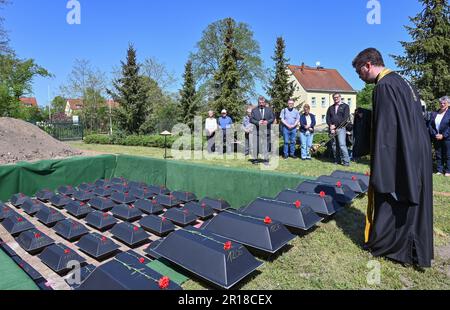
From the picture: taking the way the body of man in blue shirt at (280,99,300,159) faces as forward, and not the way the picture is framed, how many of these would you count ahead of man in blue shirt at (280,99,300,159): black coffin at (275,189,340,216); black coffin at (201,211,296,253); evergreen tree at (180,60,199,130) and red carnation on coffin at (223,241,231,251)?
3

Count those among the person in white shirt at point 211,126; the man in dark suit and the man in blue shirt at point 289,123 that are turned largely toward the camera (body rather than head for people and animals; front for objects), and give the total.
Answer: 3

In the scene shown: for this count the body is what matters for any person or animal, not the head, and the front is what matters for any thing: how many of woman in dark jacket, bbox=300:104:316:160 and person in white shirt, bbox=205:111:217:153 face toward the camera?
2

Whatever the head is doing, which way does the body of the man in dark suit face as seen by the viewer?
toward the camera

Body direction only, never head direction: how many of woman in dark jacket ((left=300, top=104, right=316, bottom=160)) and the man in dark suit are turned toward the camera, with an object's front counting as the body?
2

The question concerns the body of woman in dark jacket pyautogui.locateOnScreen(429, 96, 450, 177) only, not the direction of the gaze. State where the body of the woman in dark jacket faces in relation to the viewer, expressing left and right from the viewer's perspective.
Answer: facing the viewer and to the left of the viewer

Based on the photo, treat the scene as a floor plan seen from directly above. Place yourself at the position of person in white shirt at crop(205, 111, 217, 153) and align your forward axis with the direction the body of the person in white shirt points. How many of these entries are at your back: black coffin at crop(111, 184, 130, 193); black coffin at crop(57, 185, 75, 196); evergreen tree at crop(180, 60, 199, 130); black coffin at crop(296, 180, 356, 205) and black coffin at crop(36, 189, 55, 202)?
1

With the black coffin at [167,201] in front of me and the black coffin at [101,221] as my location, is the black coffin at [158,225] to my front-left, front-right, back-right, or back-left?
front-right

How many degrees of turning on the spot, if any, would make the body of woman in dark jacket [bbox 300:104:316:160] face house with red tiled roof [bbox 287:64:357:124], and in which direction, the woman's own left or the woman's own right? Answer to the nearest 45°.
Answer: approximately 180°

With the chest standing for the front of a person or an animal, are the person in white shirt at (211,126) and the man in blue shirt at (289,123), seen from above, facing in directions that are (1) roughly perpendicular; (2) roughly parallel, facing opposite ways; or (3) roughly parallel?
roughly parallel

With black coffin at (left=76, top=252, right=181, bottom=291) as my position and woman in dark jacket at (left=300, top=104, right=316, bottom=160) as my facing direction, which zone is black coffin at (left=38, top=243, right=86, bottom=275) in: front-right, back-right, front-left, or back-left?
front-left

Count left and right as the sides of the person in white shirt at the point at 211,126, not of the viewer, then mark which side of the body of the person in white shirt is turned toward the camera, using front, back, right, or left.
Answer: front

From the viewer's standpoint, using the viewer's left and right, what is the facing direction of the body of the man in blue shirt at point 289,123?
facing the viewer

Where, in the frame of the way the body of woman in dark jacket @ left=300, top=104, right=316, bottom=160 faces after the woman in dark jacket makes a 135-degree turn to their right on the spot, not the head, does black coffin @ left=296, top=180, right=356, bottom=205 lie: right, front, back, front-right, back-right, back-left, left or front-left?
back-left
